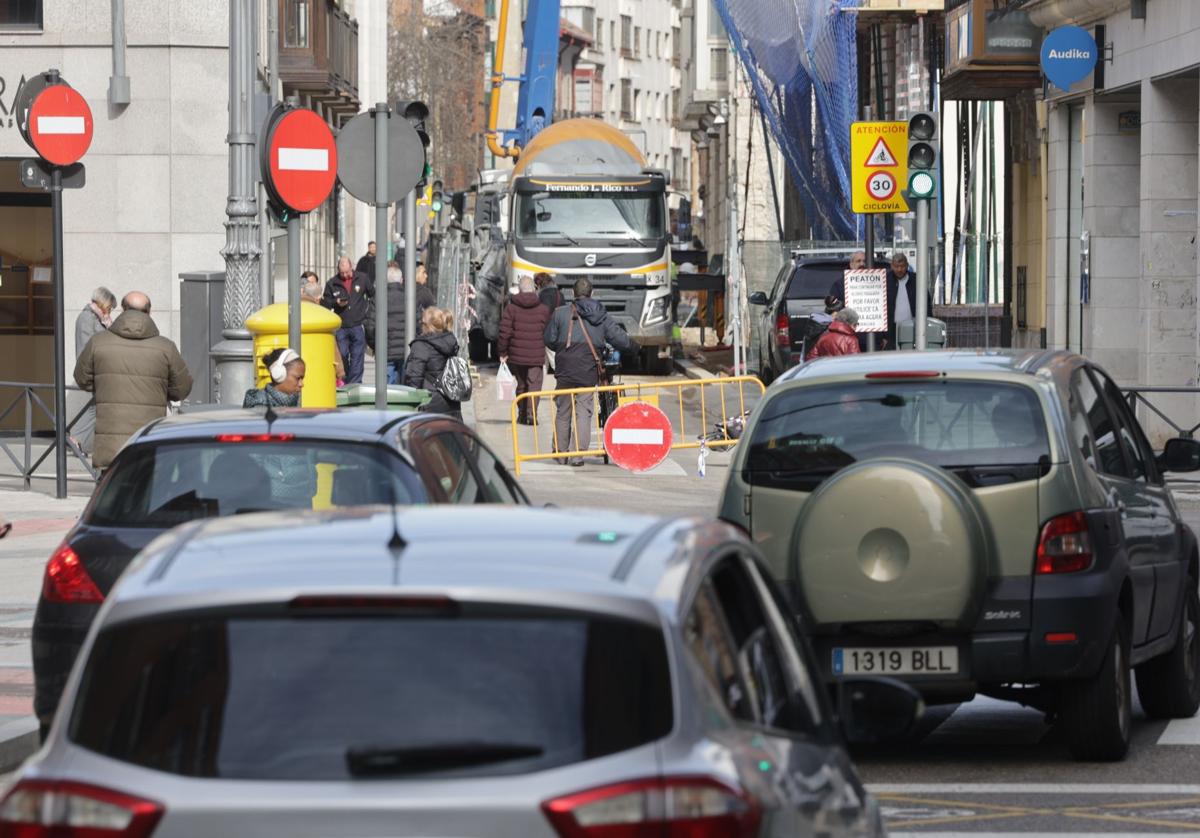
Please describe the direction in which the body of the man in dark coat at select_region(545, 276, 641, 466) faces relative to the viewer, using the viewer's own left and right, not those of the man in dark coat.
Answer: facing away from the viewer

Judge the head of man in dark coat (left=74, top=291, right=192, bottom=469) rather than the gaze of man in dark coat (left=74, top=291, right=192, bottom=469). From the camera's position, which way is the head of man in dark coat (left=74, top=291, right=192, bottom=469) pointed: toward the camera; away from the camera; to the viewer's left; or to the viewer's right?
away from the camera

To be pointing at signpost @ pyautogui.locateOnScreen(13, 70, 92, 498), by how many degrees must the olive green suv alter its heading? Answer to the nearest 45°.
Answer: approximately 90° to its left

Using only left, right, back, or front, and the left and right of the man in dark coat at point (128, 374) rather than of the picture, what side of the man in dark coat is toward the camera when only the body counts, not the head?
back

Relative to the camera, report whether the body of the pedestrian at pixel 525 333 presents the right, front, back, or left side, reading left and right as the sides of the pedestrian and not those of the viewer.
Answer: back

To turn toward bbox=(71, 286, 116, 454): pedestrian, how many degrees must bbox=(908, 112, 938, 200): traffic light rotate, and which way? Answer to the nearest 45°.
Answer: approximately 90° to its right

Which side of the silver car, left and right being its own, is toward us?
back

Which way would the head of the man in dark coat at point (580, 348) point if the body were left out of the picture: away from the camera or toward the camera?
away from the camera
